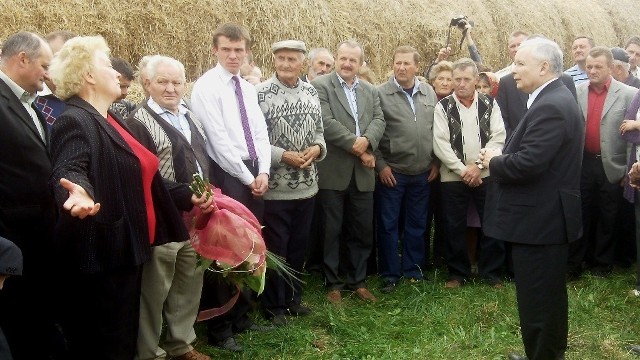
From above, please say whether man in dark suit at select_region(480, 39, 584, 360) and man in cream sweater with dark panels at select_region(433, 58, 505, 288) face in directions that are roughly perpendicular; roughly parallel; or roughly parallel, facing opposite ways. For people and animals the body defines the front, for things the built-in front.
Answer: roughly perpendicular

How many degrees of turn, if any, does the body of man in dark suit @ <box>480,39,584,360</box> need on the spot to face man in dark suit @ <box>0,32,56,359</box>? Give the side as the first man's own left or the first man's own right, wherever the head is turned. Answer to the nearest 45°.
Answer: approximately 45° to the first man's own left

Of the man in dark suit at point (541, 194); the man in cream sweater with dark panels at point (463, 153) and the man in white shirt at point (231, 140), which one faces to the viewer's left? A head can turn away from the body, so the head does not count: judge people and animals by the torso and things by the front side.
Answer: the man in dark suit

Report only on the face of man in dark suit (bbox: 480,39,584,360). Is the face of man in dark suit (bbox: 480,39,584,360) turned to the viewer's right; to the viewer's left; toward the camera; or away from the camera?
to the viewer's left

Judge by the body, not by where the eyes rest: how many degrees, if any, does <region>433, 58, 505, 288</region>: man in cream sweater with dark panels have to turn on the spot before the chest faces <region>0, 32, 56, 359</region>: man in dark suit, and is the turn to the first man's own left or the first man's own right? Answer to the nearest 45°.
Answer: approximately 45° to the first man's own right

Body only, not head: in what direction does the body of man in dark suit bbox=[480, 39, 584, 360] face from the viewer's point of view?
to the viewer's left

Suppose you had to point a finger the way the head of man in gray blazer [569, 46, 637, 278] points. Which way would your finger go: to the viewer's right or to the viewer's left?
to the viewer's left

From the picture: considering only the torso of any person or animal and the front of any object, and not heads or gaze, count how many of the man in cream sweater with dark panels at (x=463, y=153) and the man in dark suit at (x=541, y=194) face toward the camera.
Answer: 1

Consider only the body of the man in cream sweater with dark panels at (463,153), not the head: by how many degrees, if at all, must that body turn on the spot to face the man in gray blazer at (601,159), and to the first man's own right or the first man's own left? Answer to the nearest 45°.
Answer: approximately 90° to the first man's own left
